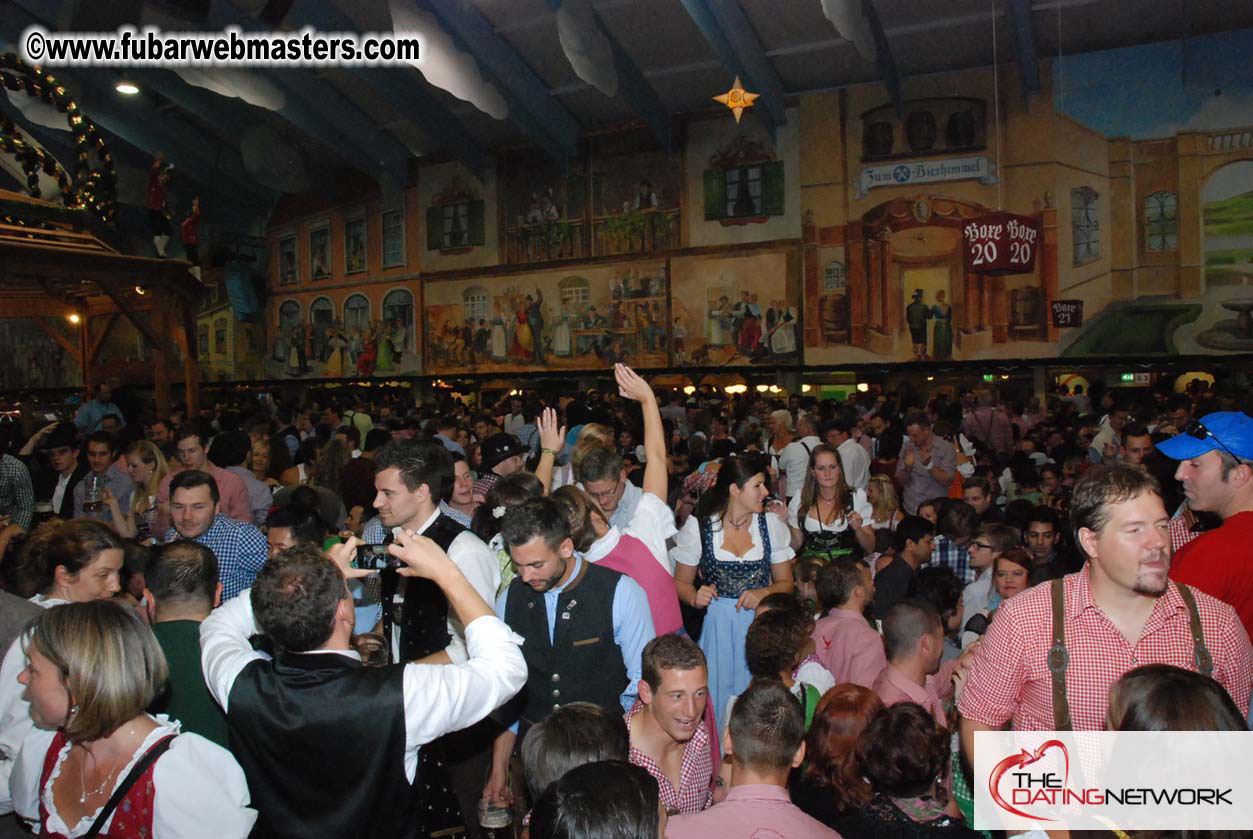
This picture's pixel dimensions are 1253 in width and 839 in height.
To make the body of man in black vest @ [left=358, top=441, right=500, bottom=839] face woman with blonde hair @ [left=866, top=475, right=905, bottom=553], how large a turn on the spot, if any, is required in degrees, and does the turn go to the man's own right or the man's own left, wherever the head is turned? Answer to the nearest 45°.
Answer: approximately 180°

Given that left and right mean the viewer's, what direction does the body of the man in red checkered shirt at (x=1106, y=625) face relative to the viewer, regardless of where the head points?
facing the viewer and to the right of the viewer

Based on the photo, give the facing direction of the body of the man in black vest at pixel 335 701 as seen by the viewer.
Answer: away from the camera

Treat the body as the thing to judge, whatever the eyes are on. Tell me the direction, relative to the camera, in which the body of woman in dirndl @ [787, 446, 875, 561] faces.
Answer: toward the camera

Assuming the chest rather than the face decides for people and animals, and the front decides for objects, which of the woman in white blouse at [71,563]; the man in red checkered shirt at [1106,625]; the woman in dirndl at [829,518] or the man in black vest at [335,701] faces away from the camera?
the man in black vest

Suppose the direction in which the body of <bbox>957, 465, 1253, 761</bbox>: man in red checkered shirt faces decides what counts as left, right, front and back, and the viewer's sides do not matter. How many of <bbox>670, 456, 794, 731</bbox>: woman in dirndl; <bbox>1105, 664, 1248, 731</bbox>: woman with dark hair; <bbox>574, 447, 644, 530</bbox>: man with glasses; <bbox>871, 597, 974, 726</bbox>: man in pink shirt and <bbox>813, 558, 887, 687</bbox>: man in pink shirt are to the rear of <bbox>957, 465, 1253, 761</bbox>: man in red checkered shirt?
4

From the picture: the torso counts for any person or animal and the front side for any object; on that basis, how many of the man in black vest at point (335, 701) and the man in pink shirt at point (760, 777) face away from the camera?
2

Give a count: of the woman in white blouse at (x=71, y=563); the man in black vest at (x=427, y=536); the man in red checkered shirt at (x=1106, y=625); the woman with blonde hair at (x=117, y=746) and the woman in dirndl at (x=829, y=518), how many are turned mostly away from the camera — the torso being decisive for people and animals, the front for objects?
0

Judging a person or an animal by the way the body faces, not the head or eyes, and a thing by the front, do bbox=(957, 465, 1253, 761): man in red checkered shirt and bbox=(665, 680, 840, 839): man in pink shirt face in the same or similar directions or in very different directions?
very different directions

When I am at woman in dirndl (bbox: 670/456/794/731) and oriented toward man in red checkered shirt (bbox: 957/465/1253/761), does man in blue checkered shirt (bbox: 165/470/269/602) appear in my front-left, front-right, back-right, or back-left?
back-right

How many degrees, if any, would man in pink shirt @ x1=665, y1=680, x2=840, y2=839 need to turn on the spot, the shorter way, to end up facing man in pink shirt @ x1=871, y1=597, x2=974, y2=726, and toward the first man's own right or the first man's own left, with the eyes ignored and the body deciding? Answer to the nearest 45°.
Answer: approximately 45° to the first man's own right

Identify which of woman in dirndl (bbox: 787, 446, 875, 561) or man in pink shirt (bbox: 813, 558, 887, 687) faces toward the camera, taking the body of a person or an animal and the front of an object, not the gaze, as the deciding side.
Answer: the woman in dirndl

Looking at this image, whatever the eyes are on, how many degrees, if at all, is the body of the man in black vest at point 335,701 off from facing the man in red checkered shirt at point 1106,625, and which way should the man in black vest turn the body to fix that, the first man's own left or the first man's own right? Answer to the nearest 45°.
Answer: approximately 90° to the first man's own right

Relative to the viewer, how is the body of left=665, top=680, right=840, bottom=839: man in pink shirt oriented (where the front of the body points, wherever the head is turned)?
away from the camera

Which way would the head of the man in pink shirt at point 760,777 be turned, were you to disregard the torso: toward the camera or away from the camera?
away from the camera

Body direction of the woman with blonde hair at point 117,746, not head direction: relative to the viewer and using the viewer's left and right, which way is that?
facing the viewer and to the left of the viewer

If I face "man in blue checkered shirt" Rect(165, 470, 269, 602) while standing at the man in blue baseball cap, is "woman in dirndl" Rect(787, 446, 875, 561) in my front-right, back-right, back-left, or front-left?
front-right

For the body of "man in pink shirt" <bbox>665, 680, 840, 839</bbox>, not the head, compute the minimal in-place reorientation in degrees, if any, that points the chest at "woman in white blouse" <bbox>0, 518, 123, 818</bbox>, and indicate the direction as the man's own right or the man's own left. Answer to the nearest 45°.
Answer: approximately 90° to the man's own left
